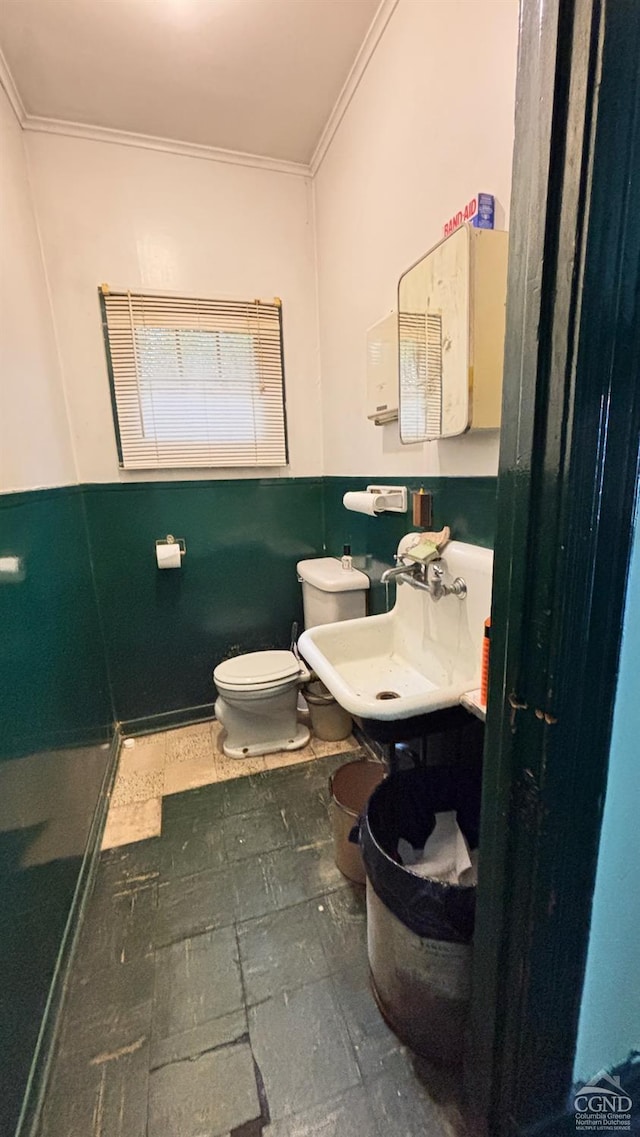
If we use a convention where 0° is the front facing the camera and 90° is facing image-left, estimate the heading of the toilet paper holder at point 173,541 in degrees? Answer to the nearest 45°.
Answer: approximately 0°

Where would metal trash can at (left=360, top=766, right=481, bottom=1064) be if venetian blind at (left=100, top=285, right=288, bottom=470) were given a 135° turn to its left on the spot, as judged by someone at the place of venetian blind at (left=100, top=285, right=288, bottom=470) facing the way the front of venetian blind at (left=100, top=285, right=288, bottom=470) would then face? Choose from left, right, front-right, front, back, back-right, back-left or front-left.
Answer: back-right

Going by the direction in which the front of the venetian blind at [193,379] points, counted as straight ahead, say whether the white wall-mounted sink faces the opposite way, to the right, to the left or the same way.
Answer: to the right

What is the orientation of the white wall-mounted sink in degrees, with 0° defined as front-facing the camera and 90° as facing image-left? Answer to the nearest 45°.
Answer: approximately 45°

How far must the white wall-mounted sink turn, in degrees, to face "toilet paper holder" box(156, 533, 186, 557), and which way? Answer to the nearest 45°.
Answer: approximately 90° to its right
